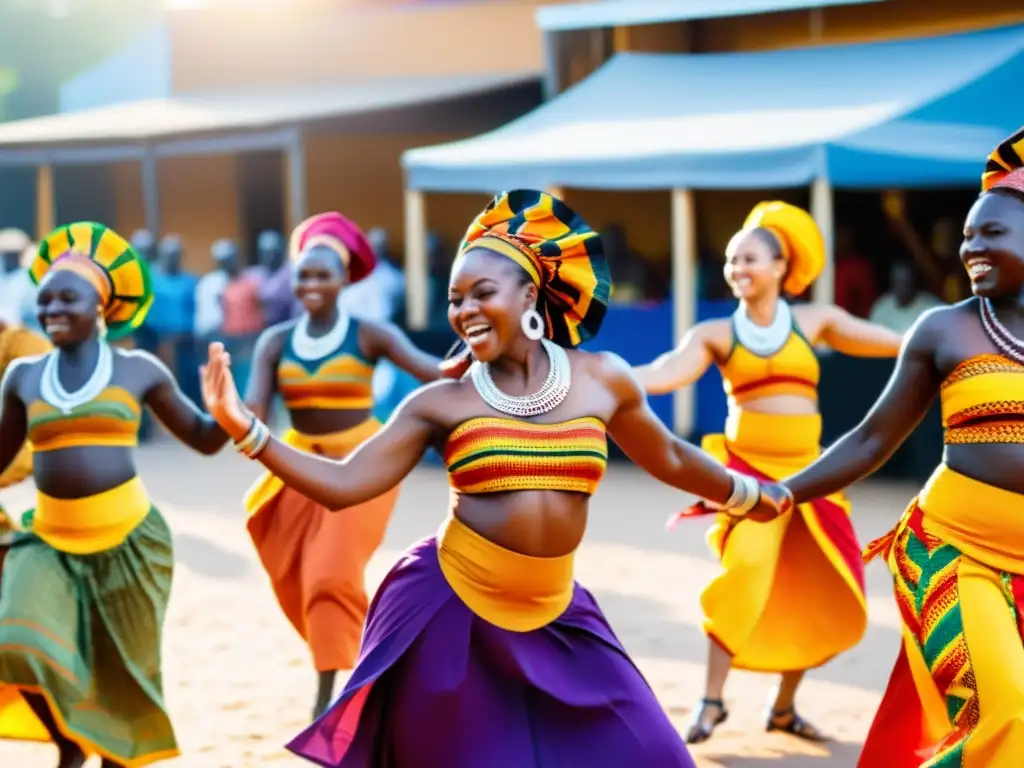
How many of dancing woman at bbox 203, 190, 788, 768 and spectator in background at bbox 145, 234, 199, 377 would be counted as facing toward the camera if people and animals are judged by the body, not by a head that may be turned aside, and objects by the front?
2

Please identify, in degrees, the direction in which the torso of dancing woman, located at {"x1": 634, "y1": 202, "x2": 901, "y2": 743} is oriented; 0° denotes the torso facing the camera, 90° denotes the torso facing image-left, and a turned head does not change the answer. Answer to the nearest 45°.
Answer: approximately 0°

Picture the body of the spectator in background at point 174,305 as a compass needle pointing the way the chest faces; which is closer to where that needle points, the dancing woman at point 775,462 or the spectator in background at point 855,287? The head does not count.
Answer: the dancing woman

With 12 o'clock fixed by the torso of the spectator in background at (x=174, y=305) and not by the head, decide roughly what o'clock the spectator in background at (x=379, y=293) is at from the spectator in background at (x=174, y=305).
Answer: the spectator in background at (x=379, y=293) is roughly at 10 o'clock from the spectator in background at (x=174, y=305).

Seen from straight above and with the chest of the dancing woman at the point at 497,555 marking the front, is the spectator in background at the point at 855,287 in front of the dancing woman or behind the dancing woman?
behind

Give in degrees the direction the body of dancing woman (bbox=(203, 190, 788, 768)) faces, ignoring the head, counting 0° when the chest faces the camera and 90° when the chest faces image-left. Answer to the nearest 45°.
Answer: approximately 0°
